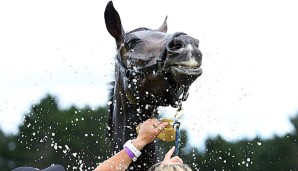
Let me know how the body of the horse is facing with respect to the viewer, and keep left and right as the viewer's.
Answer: facing the viewer and to the right of the viewer
